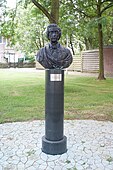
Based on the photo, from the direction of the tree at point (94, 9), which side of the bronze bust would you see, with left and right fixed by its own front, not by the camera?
back

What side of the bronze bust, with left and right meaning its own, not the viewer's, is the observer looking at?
front

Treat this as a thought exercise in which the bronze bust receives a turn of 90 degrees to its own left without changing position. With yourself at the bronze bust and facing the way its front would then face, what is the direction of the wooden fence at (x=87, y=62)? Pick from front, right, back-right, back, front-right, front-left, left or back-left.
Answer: left
